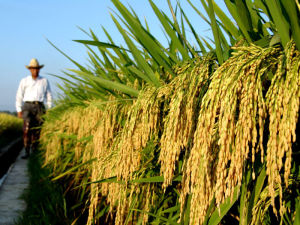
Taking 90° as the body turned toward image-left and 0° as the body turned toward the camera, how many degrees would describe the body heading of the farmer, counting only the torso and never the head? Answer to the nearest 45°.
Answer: approximately 0°

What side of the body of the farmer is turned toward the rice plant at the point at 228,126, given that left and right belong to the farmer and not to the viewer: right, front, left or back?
front
